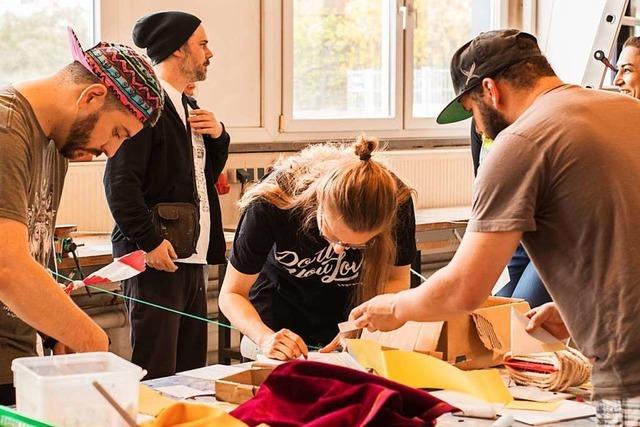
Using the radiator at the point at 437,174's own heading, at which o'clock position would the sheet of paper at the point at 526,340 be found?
The sheet of paper is roughly at 12 o'clock from the radiator.

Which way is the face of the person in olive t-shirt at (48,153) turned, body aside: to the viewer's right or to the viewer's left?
to the viewer's right

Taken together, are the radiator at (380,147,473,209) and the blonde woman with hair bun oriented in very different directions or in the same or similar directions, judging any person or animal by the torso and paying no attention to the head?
same or similar directions

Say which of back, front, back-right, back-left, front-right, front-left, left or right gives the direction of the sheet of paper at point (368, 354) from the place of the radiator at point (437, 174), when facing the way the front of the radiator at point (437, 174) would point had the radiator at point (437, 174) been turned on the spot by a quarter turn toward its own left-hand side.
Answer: right

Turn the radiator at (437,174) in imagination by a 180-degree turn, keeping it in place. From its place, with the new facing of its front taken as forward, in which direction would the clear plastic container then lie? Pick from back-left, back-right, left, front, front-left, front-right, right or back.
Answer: back

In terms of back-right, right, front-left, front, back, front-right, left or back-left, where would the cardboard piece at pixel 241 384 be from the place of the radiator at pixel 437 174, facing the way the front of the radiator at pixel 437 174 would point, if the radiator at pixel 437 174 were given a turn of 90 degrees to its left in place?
right

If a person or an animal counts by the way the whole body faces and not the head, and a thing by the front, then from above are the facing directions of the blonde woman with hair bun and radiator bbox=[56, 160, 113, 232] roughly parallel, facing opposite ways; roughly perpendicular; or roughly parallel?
roughly parallel

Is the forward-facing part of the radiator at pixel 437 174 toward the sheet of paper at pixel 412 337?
yes

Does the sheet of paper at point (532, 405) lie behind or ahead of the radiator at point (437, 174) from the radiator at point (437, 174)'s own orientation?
ahead

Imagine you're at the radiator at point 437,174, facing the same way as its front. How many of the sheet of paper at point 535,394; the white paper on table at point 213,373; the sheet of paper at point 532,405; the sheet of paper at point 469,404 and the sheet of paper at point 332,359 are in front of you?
5

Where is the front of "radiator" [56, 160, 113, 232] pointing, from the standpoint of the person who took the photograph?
facing the viewer

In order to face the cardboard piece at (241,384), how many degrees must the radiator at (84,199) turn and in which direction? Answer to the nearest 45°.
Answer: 0° — it already faces it

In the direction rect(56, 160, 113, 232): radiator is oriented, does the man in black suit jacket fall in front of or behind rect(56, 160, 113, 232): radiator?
in front

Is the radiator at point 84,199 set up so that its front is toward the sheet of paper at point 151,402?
yes

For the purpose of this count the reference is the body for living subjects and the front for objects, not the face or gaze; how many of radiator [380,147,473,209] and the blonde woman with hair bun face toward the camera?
2

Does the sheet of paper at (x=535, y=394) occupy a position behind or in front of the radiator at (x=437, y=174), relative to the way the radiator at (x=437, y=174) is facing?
in front

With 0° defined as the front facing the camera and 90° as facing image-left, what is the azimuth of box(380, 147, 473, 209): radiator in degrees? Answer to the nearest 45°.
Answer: approximately 0°
